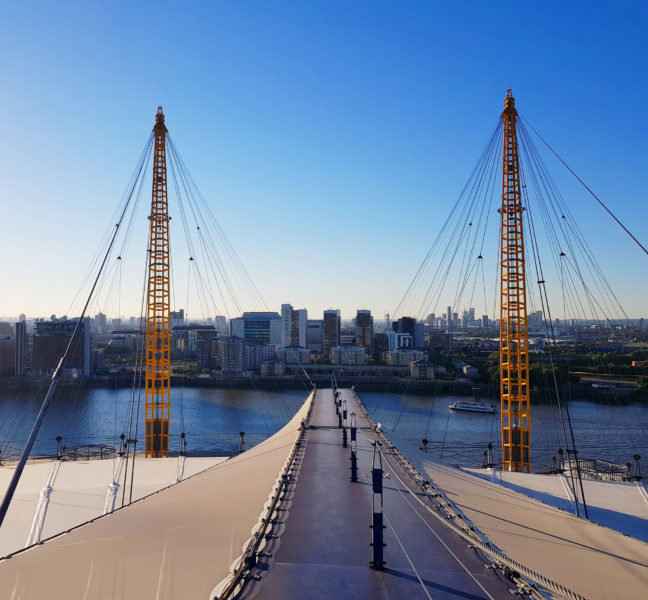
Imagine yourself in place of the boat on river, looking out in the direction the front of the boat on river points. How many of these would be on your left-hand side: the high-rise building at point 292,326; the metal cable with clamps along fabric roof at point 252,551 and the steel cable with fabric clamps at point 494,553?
2

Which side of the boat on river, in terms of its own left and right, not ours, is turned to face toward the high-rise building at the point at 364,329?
right

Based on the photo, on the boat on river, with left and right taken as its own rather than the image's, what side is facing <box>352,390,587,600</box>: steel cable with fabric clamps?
left

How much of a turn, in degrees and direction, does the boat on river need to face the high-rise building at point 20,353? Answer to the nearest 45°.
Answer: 0° — it already faces it

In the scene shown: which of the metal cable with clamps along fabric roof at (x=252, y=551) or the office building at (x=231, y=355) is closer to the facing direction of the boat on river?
the office building

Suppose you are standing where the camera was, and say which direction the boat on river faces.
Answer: facing to the left of the viewer

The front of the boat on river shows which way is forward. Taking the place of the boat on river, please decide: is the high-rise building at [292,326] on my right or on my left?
on my right
